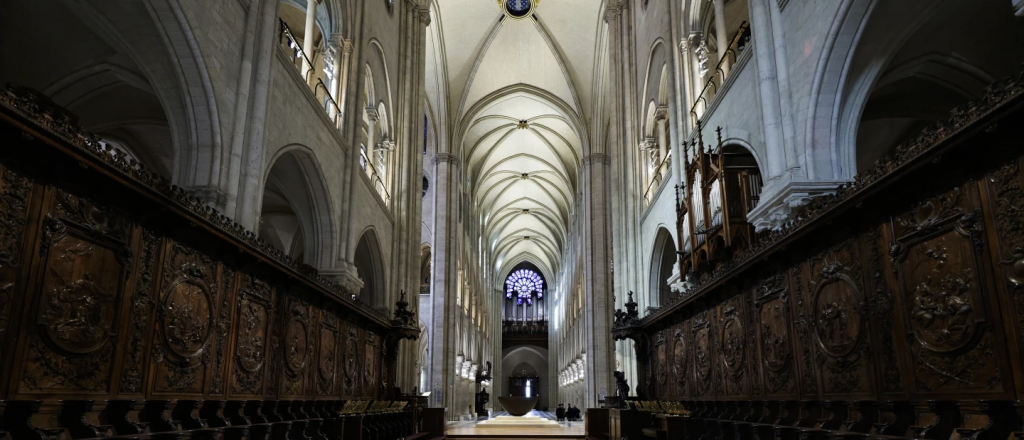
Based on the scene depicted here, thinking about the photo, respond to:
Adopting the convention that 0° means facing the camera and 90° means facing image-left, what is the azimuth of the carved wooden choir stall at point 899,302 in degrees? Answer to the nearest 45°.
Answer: approximately 45°

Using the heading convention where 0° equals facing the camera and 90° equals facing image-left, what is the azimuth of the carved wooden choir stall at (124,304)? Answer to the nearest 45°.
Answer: approximately 315°

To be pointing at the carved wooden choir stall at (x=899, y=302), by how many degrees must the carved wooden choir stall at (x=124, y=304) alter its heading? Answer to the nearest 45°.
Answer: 0° — it already faces it
